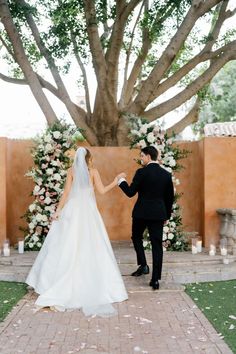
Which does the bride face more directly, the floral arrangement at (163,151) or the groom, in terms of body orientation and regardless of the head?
the floral arrangement

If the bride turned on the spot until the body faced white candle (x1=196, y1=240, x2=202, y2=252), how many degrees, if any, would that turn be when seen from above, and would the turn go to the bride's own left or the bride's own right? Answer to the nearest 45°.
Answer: approximately 45° to the bride's own right

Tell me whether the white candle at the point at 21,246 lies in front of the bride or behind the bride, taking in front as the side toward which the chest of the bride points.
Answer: in front

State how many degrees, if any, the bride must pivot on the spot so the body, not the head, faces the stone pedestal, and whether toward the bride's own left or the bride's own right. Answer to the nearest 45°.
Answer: approximately 45° to the bride's own right

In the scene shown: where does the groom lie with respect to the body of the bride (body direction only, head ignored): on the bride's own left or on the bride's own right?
on the bride's own right

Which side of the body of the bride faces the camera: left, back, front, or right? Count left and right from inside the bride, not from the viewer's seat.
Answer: back

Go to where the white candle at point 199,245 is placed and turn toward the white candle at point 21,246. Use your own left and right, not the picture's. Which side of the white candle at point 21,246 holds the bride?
left
